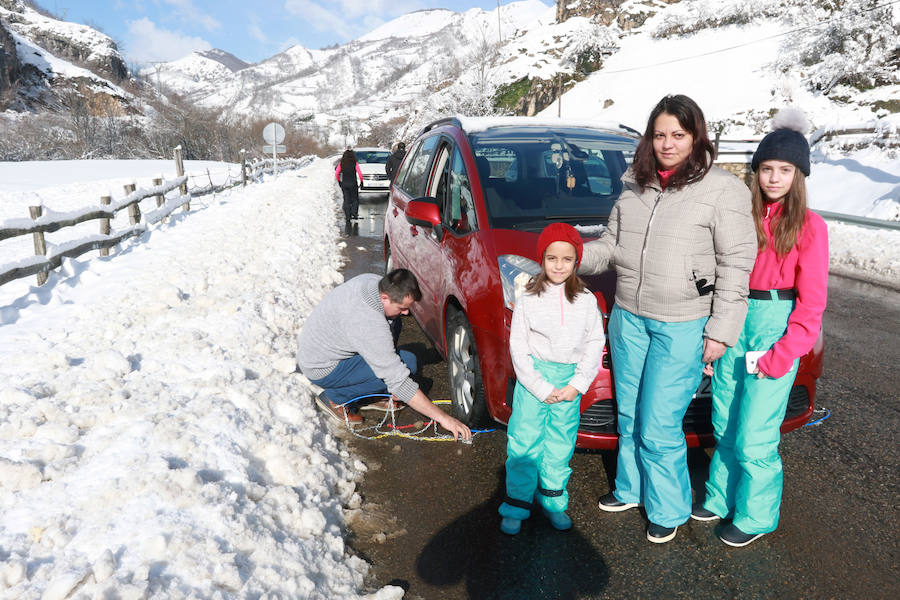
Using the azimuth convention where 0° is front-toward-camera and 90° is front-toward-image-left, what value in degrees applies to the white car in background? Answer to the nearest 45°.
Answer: approximately 0°

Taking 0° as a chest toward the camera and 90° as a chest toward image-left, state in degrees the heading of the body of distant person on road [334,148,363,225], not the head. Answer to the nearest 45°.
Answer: approximately 180°

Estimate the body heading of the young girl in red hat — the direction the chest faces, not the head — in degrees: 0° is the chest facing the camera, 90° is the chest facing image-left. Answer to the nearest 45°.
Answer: approximately 0°

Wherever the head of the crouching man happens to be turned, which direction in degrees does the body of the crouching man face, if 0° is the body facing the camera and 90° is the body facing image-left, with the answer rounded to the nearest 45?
approximately 270°

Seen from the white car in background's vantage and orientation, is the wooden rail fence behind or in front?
in front

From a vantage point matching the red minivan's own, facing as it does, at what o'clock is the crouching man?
The crouching man is roughly at 3 o'clock from the red minivan.

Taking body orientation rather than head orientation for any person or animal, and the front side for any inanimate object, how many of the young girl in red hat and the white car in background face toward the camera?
2

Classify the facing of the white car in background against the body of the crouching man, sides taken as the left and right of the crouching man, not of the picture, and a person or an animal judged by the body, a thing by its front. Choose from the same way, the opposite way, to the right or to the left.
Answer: to the right

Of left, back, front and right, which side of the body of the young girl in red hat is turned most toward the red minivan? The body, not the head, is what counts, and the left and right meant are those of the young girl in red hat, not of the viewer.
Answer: back

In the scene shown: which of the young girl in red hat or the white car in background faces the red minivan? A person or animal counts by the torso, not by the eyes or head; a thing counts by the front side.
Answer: the white car in background

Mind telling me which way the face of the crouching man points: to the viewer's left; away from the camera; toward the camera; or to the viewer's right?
to the viewer's right

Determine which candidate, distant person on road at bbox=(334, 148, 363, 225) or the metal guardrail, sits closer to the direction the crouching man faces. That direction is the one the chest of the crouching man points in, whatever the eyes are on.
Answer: the metal guardrail
